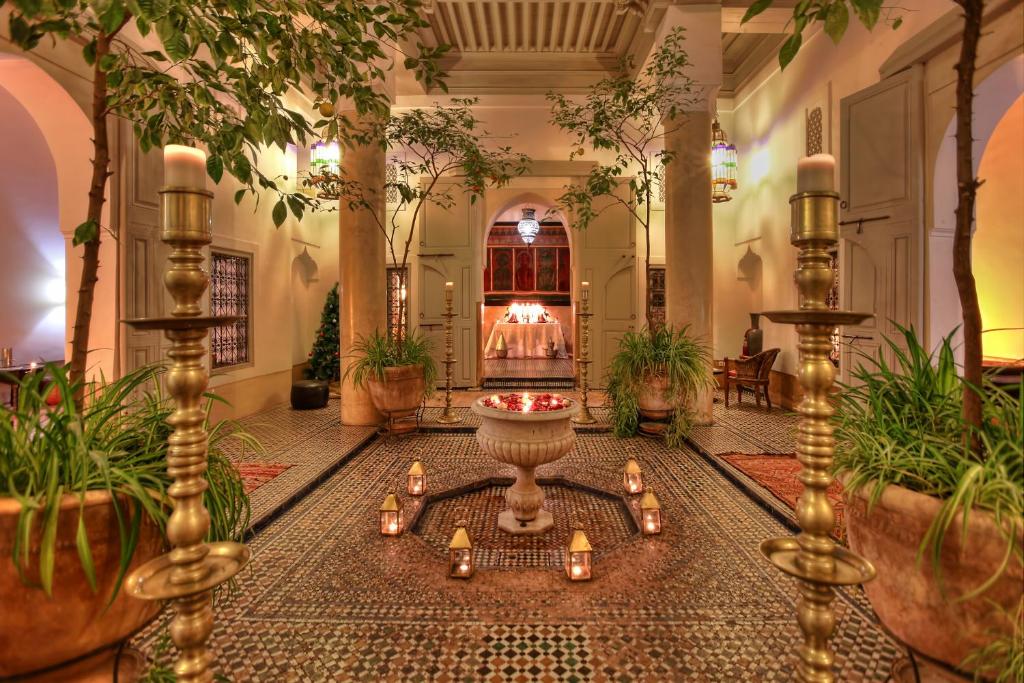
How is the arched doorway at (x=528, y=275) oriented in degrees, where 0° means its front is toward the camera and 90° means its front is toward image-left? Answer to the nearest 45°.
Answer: approximately 0°

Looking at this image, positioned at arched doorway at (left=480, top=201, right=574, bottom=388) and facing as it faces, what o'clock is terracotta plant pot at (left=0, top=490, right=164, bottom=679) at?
The terracotta plant pot is roughly at 12 o'clock from the arched doorway.

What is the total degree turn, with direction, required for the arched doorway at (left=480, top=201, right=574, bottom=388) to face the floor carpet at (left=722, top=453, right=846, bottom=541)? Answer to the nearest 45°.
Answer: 0° — it already faces it

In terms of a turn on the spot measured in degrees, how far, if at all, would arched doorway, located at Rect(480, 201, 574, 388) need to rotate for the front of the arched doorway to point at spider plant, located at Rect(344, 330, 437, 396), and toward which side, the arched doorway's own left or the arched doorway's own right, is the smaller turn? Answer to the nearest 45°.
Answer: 0° — it already faces it

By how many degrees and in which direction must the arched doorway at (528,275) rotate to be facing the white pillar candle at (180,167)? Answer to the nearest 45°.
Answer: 0° — it already faces it
